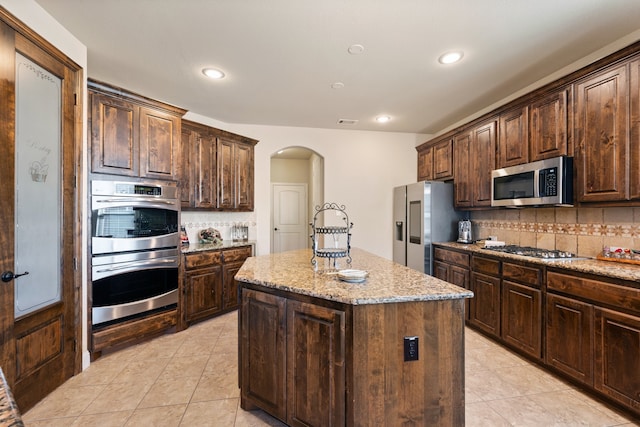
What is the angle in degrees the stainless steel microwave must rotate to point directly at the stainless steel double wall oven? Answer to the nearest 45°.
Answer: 0° — it already faces it

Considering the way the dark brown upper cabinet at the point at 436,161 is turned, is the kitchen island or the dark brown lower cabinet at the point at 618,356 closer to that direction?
the kitchen island

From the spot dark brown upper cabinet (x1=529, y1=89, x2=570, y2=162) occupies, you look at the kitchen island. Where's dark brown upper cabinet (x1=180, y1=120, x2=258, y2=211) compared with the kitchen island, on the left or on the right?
right

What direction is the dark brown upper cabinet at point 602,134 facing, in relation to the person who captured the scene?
facing the viewer and to the left of the viewer

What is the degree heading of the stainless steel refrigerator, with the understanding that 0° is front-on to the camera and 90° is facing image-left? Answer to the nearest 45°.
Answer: approximately 45°

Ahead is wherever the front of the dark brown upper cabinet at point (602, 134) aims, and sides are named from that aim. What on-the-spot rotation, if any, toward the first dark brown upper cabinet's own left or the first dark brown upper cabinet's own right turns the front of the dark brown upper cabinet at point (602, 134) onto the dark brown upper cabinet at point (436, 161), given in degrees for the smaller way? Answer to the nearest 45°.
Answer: approximately 90° to the first dark brown upper cabinet's own right

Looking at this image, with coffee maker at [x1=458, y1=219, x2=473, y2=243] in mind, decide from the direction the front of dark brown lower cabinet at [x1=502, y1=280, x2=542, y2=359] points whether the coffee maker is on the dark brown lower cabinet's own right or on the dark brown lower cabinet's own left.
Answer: on the dark brown lower cabinet's own right

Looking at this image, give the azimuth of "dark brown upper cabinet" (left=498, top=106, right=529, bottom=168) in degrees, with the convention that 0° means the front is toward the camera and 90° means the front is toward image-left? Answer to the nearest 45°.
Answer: approximately 45°
